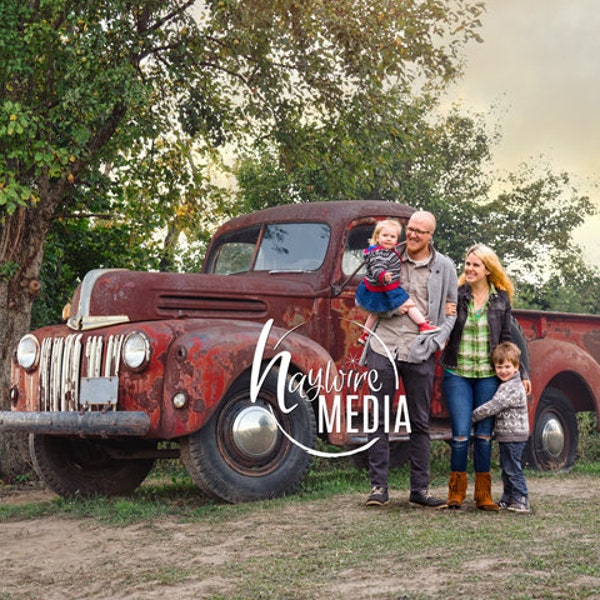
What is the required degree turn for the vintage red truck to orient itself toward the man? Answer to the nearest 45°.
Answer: approximately 90° to its left

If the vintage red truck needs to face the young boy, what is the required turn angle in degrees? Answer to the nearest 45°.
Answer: approximately 90° to its left

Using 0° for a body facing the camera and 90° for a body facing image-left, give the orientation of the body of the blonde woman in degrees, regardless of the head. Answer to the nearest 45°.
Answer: approximately 0°

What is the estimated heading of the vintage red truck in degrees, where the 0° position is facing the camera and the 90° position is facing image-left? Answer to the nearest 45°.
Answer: approximately 45°

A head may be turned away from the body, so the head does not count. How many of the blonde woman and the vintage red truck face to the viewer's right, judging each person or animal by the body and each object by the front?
0

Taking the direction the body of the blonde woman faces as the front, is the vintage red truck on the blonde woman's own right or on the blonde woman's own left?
on the blonde woman's own right
